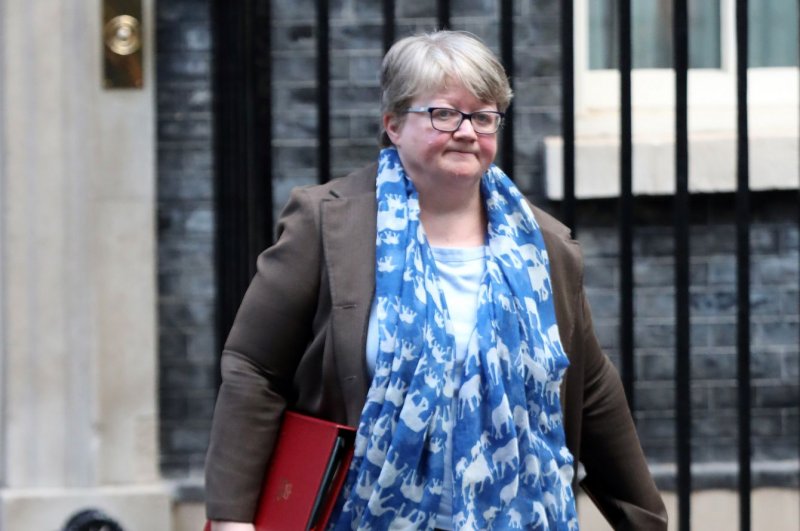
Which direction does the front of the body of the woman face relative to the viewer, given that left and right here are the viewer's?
facing the viewer and to the right of the viewer
